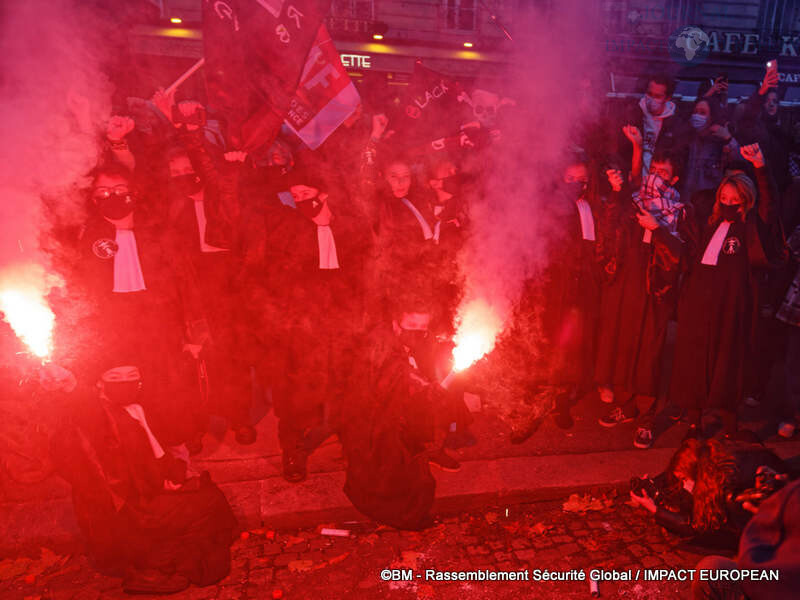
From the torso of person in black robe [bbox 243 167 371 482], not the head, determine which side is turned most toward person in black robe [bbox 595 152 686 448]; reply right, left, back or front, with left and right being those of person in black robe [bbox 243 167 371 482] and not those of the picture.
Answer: left

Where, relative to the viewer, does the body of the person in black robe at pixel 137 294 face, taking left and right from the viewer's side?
facing the viewer

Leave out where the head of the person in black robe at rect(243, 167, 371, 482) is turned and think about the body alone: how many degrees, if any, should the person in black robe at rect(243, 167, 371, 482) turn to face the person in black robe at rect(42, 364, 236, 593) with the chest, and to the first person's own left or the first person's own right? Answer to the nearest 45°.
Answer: approximately 45° to the first person's own right

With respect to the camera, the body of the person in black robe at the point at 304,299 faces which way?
toward the camera

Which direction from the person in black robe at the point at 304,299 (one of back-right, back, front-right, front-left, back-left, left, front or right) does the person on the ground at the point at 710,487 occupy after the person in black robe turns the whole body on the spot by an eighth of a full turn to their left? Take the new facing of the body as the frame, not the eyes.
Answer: front

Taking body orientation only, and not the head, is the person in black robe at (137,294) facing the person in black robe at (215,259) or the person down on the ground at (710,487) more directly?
the person down on the ground

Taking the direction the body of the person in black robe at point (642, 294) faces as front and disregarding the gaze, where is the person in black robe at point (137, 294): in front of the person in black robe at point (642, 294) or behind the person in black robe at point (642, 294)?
in front

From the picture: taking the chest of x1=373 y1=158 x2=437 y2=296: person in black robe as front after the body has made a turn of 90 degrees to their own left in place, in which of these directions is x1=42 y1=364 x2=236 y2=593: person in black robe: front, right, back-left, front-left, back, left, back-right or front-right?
back-right

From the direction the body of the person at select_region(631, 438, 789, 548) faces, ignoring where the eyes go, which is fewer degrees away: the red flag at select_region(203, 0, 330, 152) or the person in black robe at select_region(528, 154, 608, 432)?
the red flag

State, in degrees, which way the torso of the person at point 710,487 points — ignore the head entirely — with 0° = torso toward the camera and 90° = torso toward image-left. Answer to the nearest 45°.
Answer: approximately 45°
